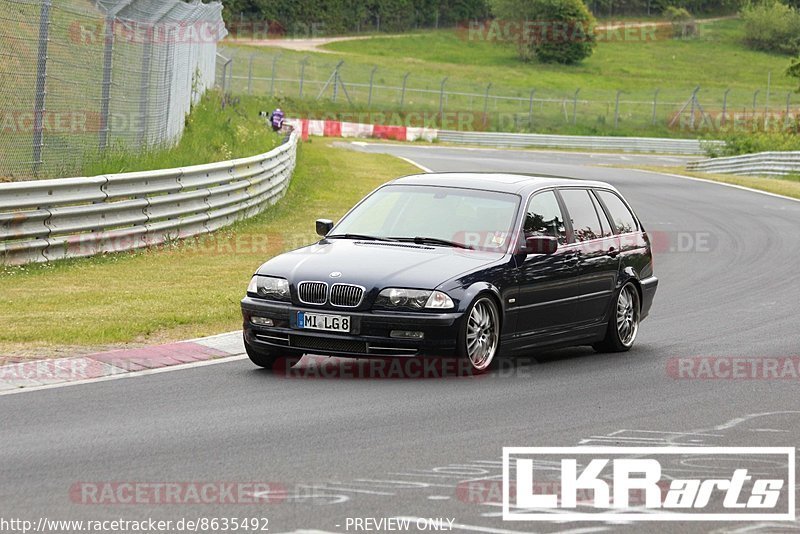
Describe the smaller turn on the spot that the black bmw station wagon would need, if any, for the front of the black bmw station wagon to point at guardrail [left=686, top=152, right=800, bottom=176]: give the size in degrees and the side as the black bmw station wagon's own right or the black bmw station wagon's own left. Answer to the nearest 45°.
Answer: approximately 135° to the black bmw station wagon's own right

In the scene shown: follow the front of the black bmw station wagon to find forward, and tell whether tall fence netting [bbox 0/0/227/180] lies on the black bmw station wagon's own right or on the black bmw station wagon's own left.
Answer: on the black bmw station wagon's own right

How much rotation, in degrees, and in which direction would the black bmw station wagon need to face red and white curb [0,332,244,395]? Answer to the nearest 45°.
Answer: approximately 45° to its right

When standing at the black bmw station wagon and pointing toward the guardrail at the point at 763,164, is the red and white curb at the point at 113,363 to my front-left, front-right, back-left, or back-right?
back-left

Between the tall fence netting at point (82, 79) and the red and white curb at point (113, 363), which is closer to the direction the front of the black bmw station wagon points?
the red and white curb

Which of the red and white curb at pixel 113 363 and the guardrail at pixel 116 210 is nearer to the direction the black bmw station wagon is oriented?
the red and white curb

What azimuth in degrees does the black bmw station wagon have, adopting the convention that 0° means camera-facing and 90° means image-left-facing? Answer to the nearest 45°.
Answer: approximately 45°

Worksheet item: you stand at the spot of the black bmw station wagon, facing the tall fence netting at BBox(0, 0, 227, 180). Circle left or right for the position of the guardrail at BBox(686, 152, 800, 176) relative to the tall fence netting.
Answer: right
